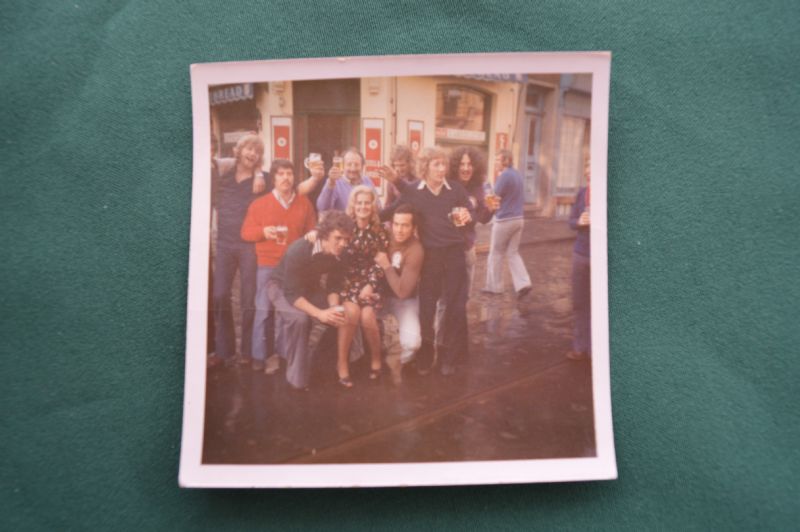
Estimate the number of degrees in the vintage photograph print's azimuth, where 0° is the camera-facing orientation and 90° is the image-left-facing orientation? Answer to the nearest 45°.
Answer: approximately 0°
